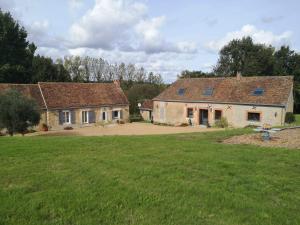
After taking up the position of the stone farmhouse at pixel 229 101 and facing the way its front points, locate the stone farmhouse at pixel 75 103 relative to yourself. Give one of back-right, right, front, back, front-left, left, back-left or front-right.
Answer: right

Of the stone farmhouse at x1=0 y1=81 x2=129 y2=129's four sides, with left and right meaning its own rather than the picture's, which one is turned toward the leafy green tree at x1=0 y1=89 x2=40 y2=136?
right

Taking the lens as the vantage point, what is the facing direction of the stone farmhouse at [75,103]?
facing the viewer and to the right of the viewer

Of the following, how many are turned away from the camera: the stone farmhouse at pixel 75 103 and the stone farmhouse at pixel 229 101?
0

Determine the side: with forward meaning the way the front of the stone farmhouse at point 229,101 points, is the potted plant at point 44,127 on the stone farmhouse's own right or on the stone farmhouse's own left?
on the stone farmhouse's own right

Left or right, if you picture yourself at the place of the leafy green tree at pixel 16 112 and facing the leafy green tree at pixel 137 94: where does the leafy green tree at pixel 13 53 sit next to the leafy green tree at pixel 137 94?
left

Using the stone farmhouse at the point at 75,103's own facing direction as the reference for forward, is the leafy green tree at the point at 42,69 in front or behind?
behind

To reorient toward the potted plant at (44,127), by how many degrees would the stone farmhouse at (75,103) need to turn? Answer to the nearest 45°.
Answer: approximately 90° to its right

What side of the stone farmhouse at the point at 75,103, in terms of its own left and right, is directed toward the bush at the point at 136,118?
left

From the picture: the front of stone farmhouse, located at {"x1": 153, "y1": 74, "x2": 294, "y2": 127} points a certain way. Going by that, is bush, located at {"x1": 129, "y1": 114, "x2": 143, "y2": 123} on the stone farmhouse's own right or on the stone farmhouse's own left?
on the stone farmhouse's own right

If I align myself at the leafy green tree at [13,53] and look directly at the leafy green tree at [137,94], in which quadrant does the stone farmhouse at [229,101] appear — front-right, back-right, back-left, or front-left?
front-right

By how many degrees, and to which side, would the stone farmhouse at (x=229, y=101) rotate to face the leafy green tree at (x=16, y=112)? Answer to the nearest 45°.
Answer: approximately 45° to its right

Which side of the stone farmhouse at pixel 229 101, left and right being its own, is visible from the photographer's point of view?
front

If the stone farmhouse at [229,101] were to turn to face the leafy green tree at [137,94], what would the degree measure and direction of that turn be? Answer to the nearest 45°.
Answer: approximately 135° to its right

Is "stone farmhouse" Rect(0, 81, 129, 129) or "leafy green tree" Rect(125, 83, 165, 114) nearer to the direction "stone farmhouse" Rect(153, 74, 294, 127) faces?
the stone farmhouse
